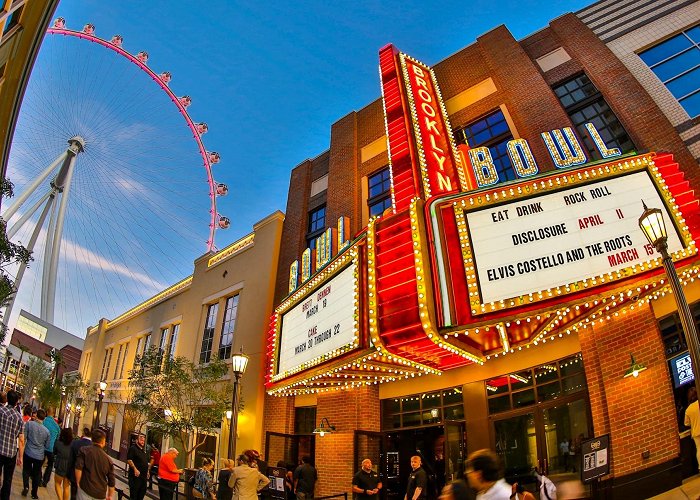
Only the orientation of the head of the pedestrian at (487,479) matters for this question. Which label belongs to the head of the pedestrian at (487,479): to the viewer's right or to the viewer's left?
to the viewer's left

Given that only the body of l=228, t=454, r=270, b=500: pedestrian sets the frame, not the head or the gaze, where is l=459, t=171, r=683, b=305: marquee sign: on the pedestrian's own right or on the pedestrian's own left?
on the pedestrian's own right
